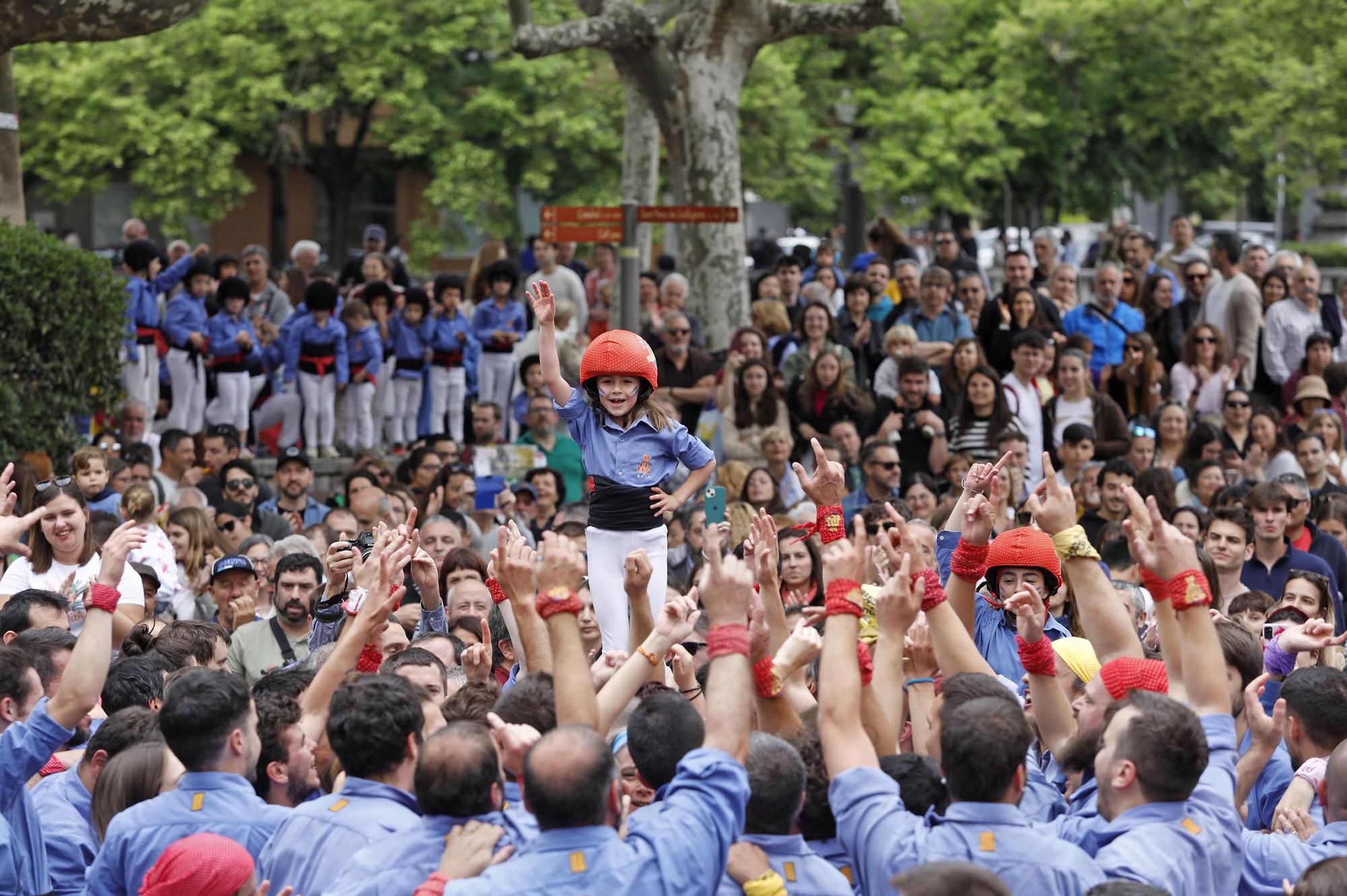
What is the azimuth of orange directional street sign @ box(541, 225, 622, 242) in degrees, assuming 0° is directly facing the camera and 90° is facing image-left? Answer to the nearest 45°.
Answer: approximately 0°

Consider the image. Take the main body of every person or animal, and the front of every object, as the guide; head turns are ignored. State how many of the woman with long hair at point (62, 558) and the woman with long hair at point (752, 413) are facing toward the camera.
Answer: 2

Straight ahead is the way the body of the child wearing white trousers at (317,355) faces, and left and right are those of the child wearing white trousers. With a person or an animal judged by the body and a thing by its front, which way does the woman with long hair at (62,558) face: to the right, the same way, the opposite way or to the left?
the same way

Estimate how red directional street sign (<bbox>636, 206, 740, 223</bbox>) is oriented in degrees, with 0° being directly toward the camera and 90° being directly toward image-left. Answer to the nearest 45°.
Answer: approximately 0°

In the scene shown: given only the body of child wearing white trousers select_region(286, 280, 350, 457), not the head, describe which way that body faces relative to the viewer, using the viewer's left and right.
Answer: facing the viewer

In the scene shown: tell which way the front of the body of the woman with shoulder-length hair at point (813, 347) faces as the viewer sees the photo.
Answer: toward the camera

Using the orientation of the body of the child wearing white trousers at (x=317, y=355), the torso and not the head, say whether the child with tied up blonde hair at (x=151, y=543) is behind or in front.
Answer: in front

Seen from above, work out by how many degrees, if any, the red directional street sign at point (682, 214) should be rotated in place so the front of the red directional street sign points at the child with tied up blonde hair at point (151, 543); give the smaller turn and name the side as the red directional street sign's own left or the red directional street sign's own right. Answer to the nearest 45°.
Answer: approximately 45° to the red directional street sign's own right

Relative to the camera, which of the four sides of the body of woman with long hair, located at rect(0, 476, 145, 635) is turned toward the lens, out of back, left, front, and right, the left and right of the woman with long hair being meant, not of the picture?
front

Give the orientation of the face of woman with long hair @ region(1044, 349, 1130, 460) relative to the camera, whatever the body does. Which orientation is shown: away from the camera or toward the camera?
toward the camera

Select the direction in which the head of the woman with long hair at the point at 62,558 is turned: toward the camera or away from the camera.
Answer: toward the camera

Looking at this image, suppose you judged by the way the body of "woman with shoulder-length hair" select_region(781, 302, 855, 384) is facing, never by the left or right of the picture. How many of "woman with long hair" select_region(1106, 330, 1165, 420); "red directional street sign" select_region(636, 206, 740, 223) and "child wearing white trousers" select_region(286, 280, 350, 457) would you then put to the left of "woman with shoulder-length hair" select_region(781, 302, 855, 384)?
1

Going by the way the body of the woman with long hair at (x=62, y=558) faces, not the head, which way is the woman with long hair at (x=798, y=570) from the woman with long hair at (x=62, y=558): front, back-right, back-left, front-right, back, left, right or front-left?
left

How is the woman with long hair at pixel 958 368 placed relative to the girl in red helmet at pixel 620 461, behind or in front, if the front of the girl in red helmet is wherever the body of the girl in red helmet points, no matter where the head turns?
behind

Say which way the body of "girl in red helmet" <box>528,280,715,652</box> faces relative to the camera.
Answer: toward the camera

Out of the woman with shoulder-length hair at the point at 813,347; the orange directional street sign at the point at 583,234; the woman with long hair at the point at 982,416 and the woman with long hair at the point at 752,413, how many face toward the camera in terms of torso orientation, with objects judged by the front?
4

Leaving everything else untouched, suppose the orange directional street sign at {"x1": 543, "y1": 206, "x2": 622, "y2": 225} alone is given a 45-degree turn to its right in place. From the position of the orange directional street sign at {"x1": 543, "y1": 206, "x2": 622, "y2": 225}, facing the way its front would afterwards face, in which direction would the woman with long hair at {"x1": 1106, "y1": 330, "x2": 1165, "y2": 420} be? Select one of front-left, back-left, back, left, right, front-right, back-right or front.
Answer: back-left

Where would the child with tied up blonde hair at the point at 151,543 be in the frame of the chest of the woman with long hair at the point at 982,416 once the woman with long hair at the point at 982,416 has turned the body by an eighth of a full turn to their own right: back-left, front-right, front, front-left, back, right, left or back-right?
front

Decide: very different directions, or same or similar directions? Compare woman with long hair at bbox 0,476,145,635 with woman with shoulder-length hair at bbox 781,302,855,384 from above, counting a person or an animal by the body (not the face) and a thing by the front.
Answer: same or similar directions

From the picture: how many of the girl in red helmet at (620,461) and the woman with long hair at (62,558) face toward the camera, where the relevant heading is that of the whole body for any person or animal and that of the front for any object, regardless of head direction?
2

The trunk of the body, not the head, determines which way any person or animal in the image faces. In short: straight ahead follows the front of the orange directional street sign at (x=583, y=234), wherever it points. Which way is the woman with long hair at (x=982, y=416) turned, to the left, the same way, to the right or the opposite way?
the same way
